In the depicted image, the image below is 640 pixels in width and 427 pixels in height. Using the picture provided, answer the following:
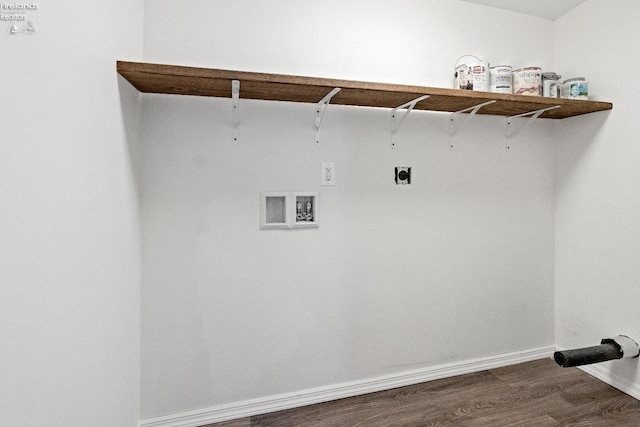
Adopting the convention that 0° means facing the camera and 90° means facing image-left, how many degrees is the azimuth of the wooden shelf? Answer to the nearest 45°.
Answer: approximately 315°

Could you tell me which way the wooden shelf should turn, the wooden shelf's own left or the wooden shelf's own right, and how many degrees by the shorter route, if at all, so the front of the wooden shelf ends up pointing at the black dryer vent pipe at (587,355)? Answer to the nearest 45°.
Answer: approximately 45° to the wooden shelf's own left
